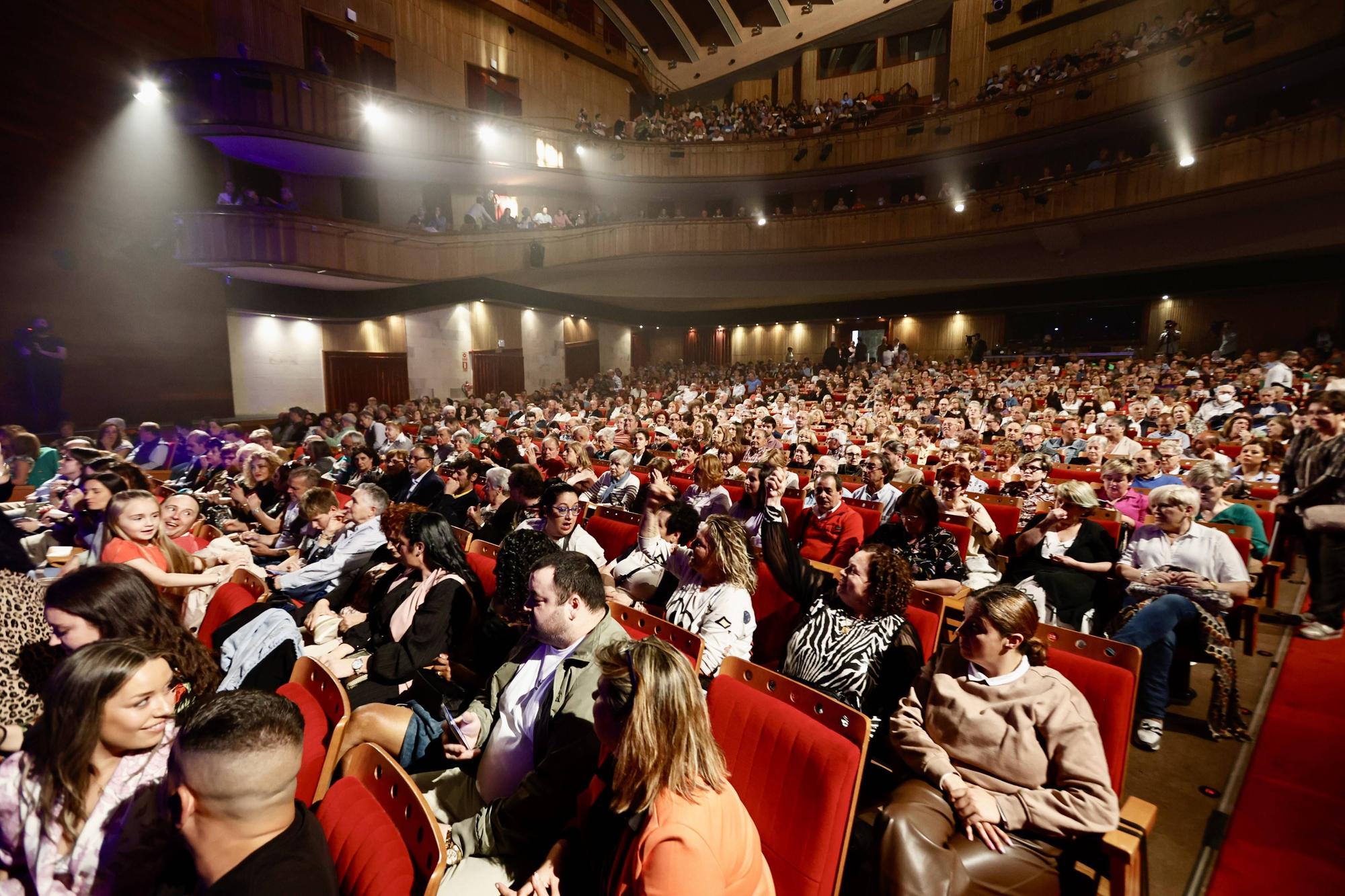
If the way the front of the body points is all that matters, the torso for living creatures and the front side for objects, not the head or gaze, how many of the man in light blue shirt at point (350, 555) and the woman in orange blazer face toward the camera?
0

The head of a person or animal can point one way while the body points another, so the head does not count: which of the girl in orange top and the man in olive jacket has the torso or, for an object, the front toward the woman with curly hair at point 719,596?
the girl in orange top

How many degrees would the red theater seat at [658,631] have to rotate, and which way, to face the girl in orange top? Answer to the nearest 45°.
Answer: approximately 45° to its right

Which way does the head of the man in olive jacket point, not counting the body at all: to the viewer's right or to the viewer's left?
to the viewer's left

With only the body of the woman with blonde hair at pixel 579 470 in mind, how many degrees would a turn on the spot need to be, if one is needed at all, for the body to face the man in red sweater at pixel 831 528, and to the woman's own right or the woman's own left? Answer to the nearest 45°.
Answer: approximately 90° to the woman's own left

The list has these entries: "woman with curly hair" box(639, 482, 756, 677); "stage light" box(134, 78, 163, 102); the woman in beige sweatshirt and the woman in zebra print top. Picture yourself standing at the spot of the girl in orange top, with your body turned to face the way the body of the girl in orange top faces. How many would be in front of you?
3

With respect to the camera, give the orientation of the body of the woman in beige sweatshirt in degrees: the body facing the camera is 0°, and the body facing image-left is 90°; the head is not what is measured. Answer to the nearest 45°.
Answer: approximately 45°

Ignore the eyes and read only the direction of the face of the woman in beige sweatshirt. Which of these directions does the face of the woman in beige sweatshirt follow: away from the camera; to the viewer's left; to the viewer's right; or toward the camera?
to the viewer's left

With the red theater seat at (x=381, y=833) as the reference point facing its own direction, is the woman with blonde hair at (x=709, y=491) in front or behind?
behind

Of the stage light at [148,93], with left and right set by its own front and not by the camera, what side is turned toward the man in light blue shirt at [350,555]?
front

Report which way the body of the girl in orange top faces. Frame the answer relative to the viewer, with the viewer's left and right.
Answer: facing the viewer and to the right of the viewer

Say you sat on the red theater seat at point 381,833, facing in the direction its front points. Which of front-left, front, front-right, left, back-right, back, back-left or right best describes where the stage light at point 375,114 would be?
back-right

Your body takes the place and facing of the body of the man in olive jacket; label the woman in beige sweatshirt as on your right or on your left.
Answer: on your left

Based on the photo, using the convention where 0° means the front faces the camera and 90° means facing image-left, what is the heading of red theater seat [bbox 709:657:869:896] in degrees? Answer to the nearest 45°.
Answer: approximately 45°
